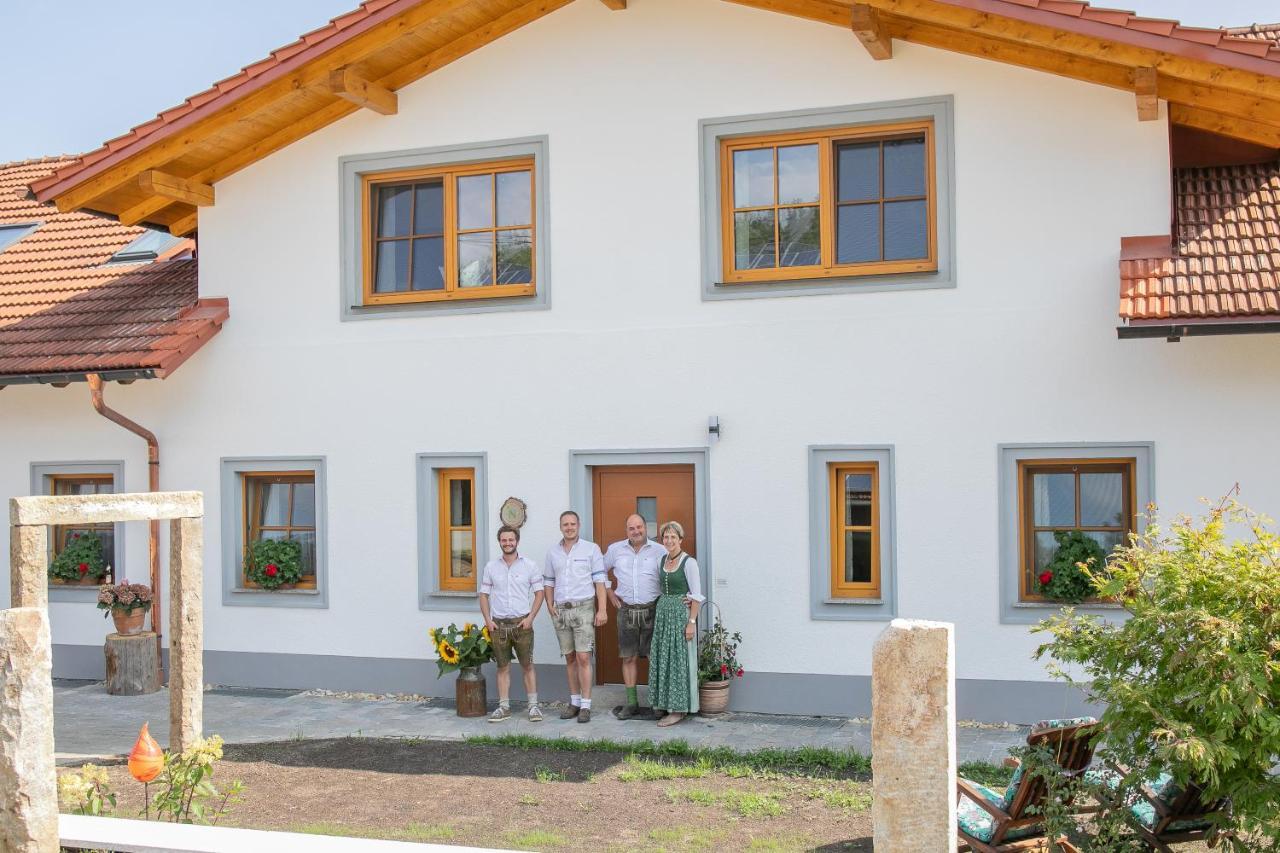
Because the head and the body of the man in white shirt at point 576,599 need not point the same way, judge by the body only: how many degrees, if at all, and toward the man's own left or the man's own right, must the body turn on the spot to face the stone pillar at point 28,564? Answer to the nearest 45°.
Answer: approximately 45° to the man's own right

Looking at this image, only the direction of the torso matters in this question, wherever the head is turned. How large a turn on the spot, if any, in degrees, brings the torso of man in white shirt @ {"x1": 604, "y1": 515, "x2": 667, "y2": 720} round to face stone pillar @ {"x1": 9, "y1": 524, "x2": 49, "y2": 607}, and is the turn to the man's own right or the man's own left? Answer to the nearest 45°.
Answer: approximately 45° to the man's own right

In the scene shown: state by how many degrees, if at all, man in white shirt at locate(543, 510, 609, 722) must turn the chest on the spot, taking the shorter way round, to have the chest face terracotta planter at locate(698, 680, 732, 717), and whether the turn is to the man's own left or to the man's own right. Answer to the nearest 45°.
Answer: approximately 90° to the man's own left

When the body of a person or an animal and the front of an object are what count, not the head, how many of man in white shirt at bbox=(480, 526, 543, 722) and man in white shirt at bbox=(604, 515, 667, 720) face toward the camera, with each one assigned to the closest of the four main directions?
2
